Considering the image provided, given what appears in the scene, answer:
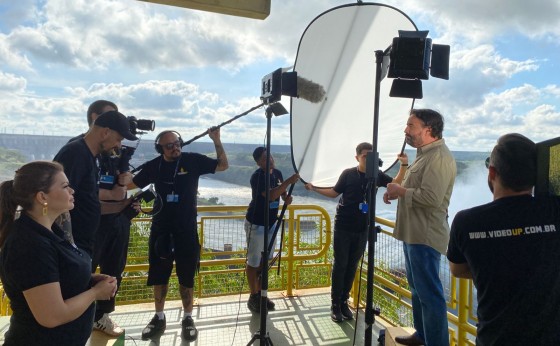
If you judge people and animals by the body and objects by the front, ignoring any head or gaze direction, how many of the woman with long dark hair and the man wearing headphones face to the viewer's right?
1

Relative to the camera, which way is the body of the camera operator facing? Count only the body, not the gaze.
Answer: to the viewer's right

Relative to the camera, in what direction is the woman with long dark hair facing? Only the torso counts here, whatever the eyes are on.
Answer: to the viewer's right

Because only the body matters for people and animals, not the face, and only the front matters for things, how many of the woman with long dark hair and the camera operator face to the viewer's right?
2

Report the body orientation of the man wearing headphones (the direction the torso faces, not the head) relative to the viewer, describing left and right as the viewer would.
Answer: facing the viewer

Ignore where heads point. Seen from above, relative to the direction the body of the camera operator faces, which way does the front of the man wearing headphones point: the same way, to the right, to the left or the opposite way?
to the right

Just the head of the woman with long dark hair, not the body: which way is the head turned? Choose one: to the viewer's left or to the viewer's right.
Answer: to the viewer's right

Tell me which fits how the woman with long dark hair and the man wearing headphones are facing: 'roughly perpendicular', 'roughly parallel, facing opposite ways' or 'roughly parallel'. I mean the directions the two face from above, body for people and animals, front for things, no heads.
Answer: roughly perpendicular

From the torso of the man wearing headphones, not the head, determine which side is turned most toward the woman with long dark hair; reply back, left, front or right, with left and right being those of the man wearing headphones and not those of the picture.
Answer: front

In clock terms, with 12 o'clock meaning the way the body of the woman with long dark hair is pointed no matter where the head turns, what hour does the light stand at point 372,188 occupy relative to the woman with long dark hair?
The light stand is roughly at 12 o'clock from the woman with long dark hair.

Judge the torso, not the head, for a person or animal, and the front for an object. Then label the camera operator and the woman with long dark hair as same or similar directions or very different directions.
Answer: same or similar directions

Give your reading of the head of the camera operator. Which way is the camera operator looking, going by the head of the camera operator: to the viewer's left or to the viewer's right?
to the viewer's right

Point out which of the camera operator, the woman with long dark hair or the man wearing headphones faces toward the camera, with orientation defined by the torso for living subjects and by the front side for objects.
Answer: the man wearing headphones
